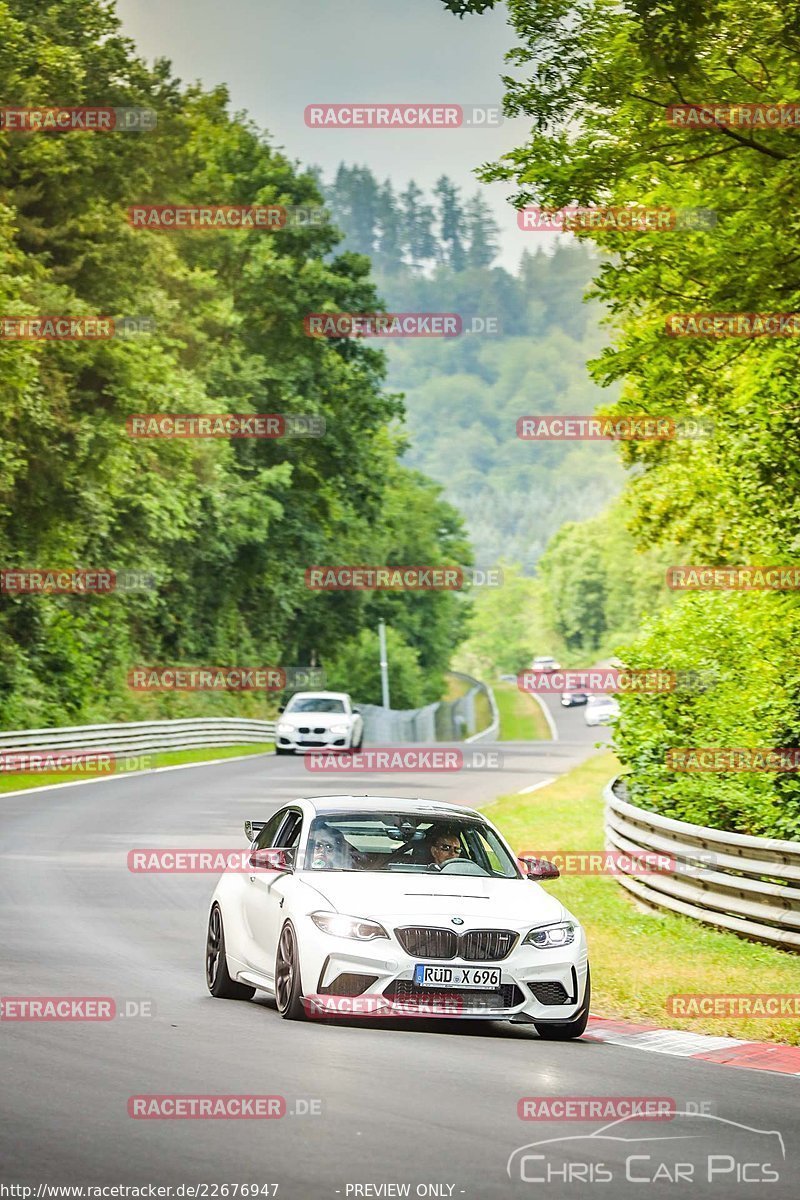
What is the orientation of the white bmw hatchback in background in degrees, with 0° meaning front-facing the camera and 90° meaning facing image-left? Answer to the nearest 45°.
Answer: approximately 0°

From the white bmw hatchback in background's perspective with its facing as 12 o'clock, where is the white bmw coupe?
The white bmw coupe is roughly at 12 o'clock from the white bmw hatchback in background.

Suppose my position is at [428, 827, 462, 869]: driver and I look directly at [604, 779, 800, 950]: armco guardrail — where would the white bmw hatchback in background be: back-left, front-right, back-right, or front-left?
front-left

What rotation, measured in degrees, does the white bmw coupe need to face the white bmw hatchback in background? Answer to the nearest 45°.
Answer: approximately 135° to its left

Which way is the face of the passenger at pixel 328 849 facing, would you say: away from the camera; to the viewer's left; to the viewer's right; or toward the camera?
toward the camera

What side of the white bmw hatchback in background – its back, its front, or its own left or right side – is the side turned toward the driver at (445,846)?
front

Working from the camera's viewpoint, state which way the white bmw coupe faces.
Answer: facing the viewer and to the right of the viewer

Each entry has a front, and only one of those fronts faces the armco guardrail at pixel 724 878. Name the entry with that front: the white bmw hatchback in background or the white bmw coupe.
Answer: the white bmw hatchback in background

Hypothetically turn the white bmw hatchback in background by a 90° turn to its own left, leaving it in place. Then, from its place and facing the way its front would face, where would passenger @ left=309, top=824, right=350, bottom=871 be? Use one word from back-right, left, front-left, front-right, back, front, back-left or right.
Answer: right

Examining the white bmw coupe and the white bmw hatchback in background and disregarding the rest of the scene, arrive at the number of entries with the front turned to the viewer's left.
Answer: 0

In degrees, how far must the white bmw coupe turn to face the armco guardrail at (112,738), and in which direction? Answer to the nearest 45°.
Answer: approximately 135° to its left

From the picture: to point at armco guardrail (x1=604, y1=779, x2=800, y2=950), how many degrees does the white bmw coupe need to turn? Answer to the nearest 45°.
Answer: approximately 90° to its left

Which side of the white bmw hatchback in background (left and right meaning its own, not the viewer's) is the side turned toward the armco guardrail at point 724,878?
front
